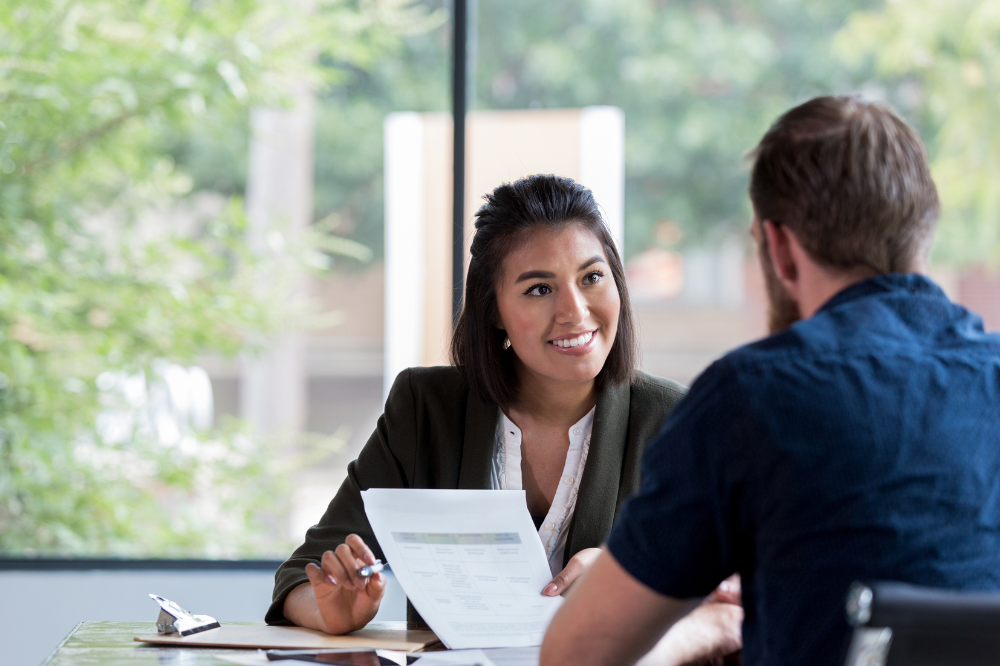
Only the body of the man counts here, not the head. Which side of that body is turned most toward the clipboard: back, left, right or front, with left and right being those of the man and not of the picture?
front

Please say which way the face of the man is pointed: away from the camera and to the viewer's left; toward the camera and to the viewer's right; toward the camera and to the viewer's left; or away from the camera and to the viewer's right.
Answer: away from the camera and to the viewer's left

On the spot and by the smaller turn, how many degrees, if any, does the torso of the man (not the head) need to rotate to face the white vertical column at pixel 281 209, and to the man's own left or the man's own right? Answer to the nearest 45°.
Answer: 0° — they already face it

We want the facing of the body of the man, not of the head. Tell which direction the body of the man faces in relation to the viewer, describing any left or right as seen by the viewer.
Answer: facing away from the viewer and to the left of the viewer

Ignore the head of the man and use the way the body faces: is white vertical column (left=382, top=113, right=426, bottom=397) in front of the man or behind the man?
in front

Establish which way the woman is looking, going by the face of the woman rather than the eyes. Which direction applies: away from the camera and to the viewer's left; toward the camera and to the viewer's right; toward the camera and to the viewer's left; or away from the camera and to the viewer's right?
toward the camera and to the viewer's right

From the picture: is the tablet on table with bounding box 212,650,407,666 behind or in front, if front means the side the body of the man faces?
in front

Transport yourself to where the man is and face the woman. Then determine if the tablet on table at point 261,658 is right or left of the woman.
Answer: left
